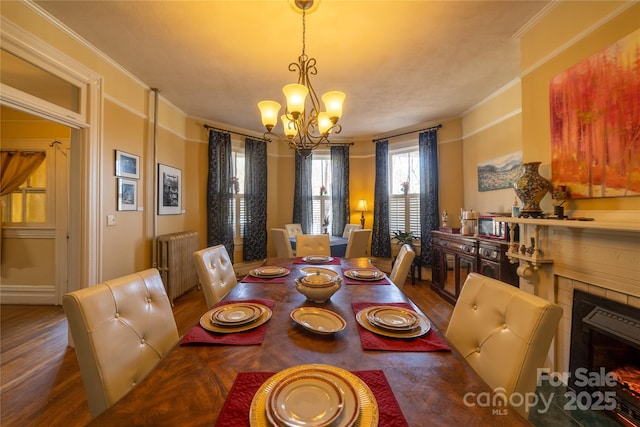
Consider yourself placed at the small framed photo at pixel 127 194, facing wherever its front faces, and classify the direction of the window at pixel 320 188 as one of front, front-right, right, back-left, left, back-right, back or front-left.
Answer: front-left

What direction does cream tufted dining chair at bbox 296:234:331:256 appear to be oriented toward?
toward the camera

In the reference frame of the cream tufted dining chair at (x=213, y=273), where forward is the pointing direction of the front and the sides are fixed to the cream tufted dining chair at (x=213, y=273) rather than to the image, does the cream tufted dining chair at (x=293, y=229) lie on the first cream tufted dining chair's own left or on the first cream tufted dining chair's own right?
on the first cream tufted dining chair's own left

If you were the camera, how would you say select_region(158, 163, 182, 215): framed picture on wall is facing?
facing the viewer and to the right of the viewer

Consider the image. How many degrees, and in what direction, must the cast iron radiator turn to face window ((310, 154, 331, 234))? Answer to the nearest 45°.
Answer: approximately 45° to its left

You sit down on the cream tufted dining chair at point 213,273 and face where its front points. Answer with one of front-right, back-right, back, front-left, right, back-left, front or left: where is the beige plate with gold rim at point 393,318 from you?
front

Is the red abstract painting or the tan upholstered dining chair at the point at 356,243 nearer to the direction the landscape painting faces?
the tan upholstered dining chair

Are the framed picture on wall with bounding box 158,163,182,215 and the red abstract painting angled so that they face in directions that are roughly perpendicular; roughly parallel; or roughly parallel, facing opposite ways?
roughly parallel, facing opposite ways

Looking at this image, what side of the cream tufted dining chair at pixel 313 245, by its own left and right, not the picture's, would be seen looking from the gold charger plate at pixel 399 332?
front

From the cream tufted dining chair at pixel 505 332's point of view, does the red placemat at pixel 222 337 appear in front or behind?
in front

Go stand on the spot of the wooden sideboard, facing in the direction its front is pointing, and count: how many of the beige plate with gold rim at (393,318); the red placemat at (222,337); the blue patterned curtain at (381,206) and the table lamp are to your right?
2

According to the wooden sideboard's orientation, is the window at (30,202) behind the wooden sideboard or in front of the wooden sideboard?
in front

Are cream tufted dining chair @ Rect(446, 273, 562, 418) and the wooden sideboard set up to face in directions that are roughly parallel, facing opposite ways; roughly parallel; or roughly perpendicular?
roughly parallel

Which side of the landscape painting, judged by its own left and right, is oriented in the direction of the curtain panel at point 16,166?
front

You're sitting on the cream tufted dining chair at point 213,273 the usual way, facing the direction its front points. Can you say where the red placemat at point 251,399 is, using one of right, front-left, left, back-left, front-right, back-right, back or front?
front-right

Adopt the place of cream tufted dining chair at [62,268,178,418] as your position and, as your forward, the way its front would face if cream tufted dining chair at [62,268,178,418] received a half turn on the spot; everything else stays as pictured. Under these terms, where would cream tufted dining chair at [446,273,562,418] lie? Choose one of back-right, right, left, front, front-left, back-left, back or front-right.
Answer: back

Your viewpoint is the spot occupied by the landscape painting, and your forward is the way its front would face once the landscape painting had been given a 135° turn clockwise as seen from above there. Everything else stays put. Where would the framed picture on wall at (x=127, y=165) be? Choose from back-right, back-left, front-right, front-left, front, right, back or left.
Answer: back-left

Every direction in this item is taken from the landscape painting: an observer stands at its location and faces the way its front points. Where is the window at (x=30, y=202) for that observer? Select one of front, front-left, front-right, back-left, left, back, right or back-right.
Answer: front

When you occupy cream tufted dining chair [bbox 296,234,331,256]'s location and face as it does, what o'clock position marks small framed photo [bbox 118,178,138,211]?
The small framed photo is roughly at 3 o'clock from the cream tufted dining chair.
